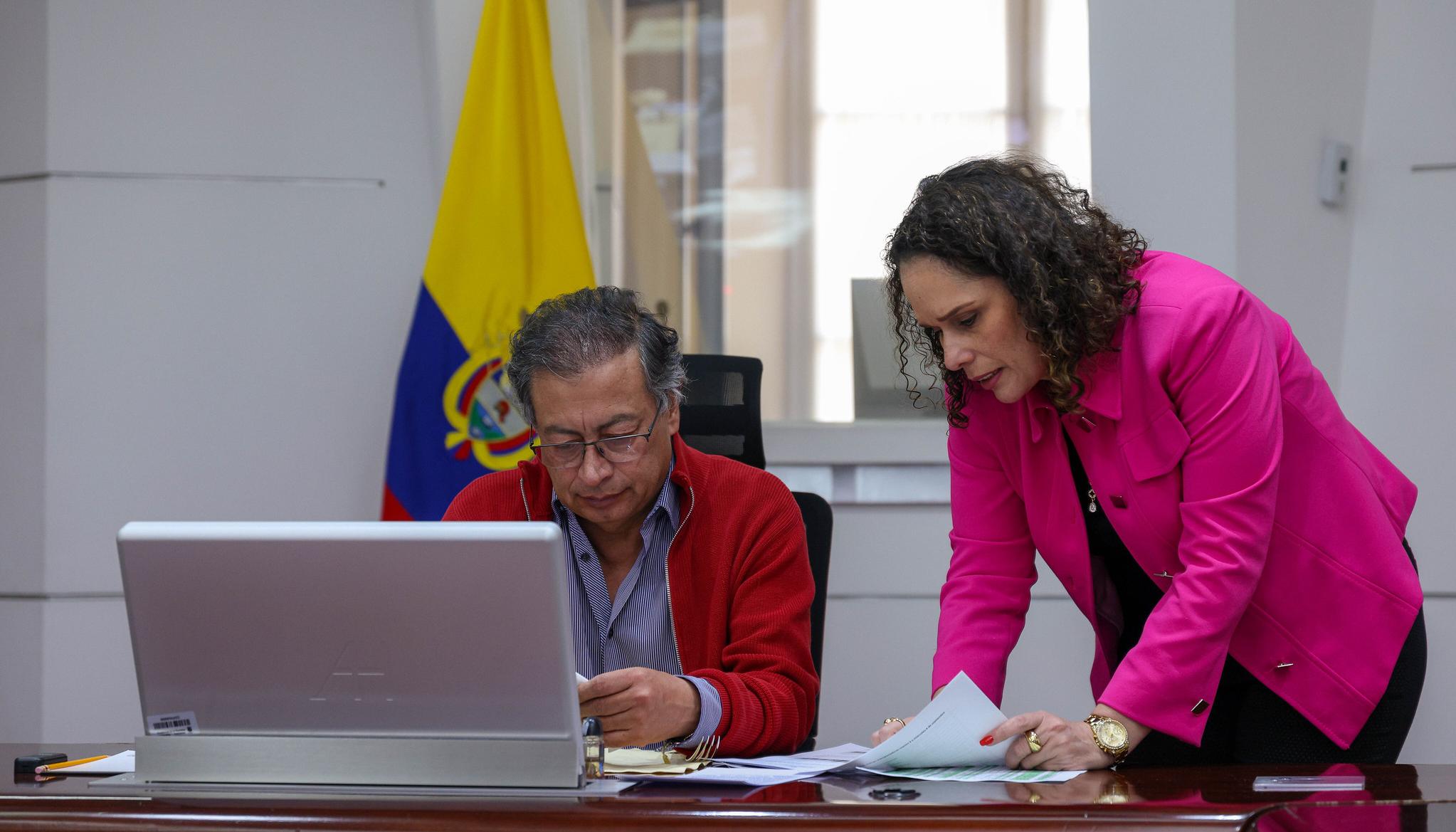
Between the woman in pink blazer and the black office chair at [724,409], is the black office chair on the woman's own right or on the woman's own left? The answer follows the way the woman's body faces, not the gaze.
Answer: on the woman's own right

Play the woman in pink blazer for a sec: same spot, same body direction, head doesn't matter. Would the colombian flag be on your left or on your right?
on your right

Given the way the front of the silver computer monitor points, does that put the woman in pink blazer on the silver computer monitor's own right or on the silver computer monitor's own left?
on the silver computer monitor's own right

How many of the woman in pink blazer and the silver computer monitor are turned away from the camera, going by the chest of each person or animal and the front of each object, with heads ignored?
1

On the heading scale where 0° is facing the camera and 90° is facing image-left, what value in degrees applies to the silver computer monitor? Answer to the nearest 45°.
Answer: approximately 180°

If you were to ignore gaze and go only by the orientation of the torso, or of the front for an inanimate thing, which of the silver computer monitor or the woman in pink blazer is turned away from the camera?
the silver computer monitor

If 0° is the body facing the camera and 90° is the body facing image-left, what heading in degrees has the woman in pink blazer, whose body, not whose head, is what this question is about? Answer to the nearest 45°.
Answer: approximately 45°
